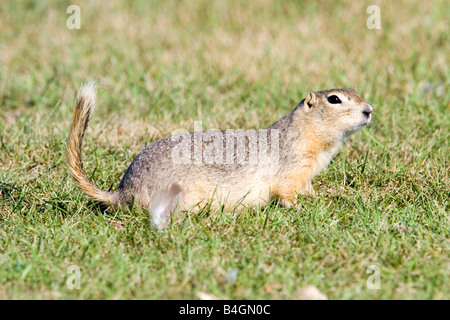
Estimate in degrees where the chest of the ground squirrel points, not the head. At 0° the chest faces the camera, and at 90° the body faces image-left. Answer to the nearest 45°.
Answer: approximately 270°
